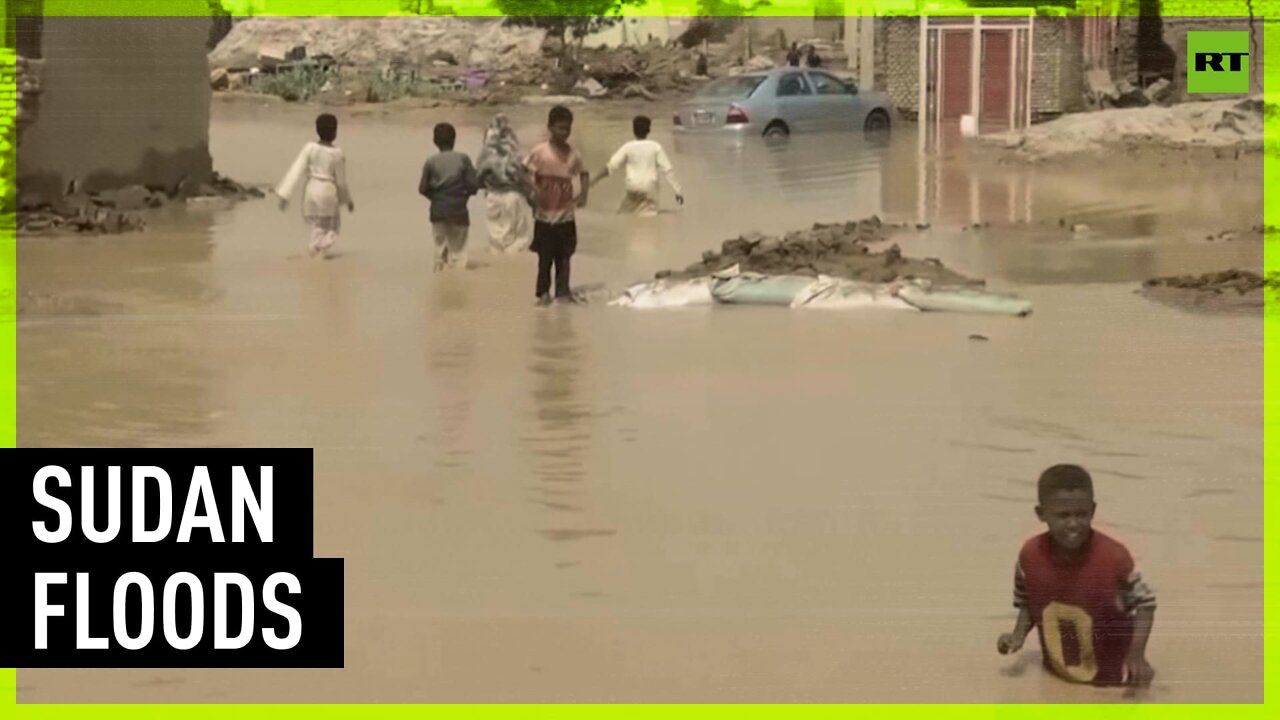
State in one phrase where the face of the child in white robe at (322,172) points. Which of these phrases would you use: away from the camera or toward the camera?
away from the camera

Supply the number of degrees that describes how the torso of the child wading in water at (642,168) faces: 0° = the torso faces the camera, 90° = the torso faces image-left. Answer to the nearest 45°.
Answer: approximately 180°

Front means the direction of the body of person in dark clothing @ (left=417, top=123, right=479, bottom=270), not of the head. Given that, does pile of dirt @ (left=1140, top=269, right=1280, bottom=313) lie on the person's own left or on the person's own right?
on the person's own right

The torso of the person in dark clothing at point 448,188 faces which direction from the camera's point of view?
away from the camera

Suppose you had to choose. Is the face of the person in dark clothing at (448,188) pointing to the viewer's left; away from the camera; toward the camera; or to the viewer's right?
away from the camera

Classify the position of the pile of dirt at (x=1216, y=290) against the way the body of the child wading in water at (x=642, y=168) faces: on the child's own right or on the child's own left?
on the child's own right

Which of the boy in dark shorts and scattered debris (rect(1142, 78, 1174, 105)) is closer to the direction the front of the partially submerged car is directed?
the scattered debris

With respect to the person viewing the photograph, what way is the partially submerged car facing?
facing away from the viewer and to the right of the viewer
